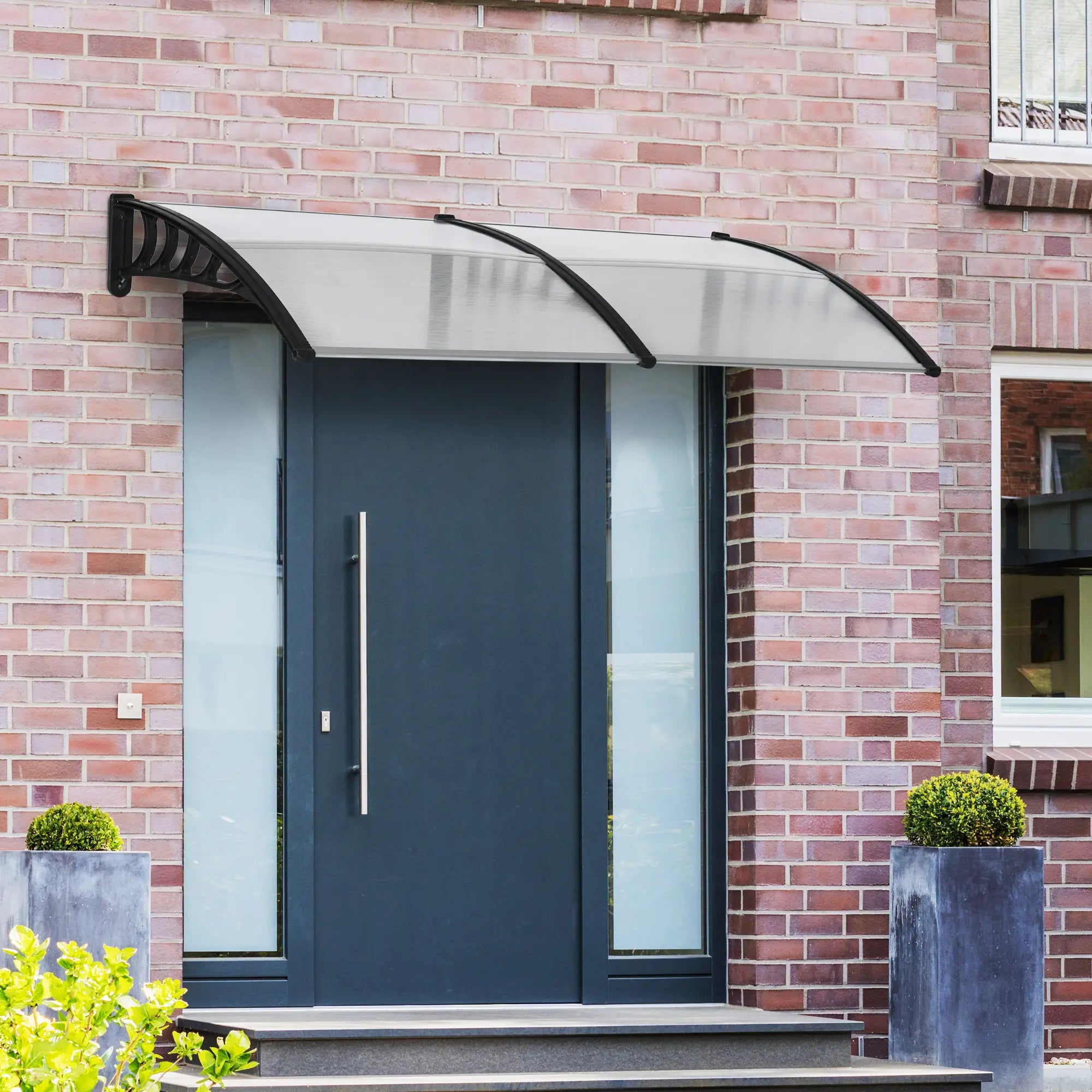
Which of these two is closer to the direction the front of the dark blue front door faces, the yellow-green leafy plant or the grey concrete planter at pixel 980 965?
the yellow-green leafy plant

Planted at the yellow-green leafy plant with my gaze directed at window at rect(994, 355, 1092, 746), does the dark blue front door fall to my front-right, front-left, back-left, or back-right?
front-left

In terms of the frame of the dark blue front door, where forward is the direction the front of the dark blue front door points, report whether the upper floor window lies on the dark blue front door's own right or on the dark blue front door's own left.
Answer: on the dark blue front door's own left

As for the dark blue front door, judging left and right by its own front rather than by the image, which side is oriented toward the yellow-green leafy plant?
front

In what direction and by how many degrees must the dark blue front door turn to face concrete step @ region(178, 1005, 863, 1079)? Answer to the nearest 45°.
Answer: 0° — it already faces it

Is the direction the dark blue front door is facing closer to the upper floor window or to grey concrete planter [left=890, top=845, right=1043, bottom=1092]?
the grey concrete planter

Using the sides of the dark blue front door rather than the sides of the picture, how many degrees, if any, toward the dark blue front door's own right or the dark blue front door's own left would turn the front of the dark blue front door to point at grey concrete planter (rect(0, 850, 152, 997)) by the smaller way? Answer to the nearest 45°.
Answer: approximately 45° to the dark blue front door's own right

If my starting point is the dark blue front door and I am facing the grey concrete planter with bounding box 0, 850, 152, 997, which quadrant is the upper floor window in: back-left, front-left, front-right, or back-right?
back-left

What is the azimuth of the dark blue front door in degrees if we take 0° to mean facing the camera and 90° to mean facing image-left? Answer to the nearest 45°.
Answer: approximately 0°
